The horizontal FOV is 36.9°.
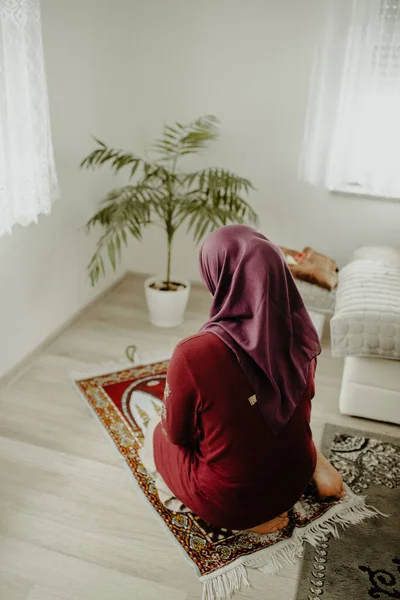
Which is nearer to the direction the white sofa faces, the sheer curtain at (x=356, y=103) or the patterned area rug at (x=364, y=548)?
the patterned area rug

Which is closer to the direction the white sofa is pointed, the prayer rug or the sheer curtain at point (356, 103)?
the prayer rug

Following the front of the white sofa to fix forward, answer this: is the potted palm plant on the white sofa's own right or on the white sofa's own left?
on the white sofa's own right

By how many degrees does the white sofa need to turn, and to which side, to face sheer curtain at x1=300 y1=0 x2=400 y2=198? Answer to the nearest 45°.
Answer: approximately 180°

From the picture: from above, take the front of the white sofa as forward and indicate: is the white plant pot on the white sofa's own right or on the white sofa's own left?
on the white sofa's own right
